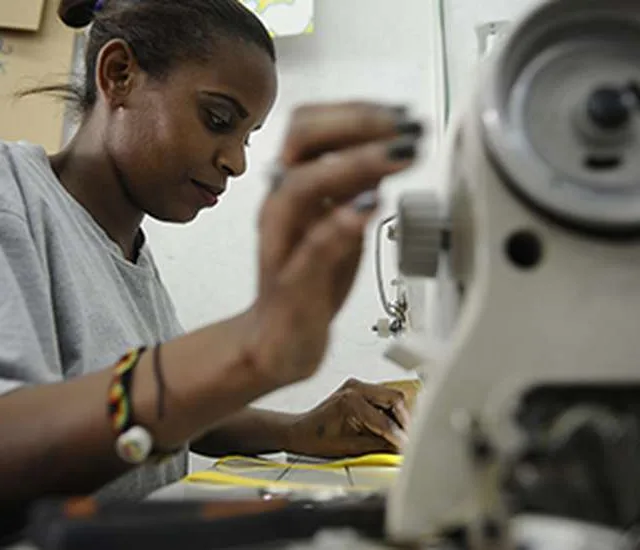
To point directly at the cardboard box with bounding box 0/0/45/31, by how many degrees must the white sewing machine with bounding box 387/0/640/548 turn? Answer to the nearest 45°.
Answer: approximately 45° to its right

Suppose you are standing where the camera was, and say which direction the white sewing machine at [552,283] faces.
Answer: facing to the left of the viewer
